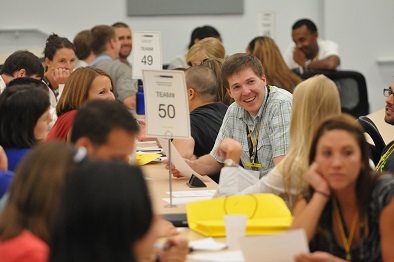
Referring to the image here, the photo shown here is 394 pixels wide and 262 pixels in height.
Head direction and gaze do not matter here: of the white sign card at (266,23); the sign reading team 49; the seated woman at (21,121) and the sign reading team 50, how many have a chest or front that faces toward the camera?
3

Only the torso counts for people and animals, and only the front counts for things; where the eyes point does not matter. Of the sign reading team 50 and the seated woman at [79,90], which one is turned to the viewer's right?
the seated woman

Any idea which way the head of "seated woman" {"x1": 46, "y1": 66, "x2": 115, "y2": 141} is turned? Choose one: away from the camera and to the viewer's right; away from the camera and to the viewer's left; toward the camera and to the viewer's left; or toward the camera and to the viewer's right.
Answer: toward the camera and to the viewer's right

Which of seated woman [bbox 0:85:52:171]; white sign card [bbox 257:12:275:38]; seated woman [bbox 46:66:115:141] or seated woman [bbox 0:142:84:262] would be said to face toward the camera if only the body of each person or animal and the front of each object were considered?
the white sign card

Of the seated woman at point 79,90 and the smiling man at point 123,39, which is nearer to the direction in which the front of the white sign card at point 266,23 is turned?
the seated woman

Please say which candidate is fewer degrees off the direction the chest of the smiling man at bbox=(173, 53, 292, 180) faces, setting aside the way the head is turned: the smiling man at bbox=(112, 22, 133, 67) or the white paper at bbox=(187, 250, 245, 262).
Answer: the white paper

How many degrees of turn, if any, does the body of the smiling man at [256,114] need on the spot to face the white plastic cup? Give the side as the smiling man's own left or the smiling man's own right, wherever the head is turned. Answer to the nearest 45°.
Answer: approximately 45° to the smiling man's own left

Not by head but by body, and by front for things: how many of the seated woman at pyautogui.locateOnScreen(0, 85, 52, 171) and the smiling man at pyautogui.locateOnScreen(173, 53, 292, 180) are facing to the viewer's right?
1

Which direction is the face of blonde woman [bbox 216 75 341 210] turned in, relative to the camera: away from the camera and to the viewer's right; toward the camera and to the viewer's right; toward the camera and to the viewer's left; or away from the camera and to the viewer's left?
away from the camera and to the viewer's left

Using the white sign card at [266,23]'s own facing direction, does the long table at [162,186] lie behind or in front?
in front

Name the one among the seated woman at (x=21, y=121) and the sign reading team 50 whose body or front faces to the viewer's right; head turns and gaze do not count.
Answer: the seated woman

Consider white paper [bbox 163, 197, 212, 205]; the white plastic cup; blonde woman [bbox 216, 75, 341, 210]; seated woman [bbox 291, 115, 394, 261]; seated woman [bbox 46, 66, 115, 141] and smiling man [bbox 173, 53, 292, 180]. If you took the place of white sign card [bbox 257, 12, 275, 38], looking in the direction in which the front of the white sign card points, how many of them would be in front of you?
6

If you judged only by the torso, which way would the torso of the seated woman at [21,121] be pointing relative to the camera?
to the viewer's right
